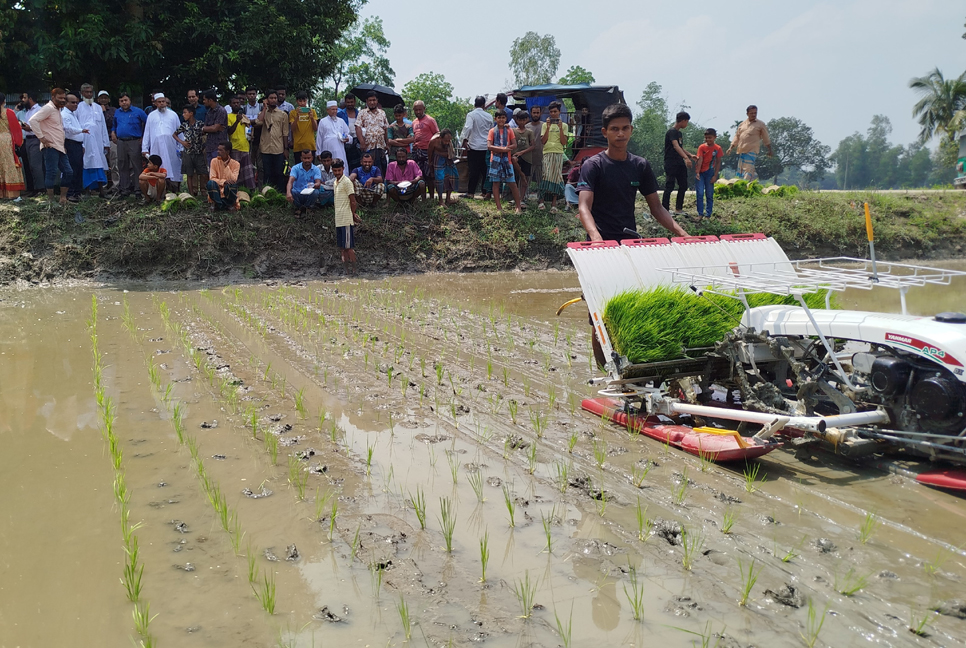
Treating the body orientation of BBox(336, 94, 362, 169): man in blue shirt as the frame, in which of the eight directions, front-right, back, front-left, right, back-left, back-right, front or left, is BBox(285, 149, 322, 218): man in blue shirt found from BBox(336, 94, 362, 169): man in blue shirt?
front-right

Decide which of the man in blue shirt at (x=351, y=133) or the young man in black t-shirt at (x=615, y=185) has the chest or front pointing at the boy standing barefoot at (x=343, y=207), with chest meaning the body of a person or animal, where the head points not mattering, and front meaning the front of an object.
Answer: the man in blue shirt

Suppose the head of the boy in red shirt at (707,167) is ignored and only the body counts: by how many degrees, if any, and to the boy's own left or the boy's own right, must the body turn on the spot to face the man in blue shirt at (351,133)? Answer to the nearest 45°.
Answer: approximately 45° to the boy's own right

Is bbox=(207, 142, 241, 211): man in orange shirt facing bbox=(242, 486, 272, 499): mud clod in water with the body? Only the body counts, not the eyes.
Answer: yes
